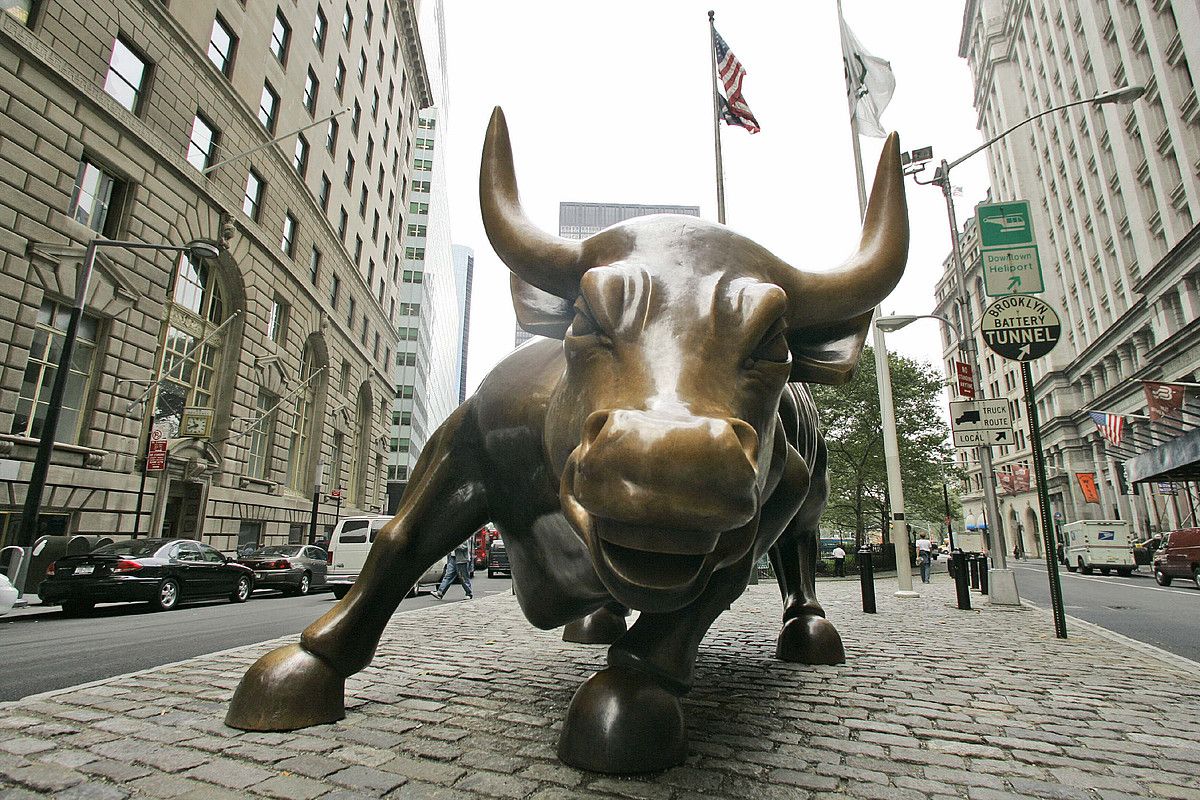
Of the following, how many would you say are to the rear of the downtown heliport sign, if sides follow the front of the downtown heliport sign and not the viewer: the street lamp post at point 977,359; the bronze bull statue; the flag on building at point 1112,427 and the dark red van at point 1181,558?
3

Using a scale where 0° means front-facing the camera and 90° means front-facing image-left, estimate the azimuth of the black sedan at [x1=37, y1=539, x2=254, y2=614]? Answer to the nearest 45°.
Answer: approximately 225°

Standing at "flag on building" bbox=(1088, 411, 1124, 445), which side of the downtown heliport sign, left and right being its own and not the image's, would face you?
back

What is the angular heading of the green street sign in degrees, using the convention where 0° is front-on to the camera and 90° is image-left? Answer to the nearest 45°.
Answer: approximately 0°

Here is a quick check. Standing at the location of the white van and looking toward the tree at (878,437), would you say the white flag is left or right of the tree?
right
